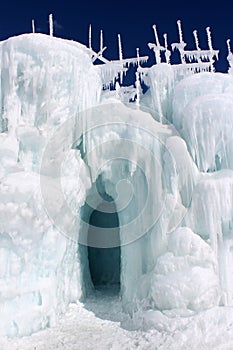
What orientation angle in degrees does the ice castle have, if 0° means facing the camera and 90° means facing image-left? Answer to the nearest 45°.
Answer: approximately 0°
